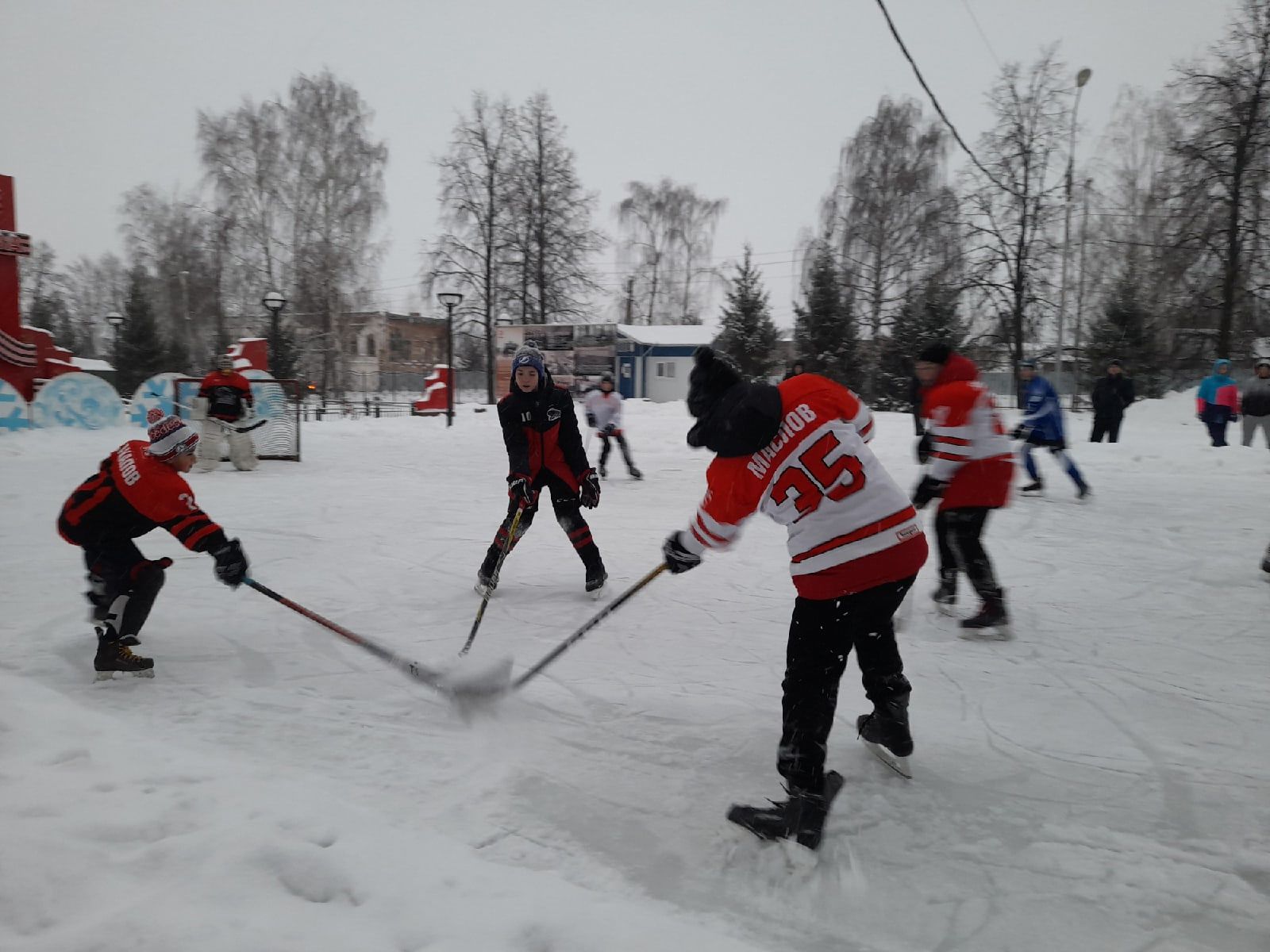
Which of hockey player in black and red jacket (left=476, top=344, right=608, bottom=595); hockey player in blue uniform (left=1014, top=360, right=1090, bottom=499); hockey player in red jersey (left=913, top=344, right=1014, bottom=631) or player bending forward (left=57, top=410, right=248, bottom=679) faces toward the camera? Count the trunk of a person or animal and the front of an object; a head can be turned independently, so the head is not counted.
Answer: hockey player in black and red jacket (left=476, top=344, right=608, bottom=595)

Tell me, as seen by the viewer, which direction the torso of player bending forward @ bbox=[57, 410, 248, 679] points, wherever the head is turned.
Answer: to the viewer's right

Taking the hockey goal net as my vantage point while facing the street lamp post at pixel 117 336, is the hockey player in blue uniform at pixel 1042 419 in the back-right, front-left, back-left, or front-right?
back-right

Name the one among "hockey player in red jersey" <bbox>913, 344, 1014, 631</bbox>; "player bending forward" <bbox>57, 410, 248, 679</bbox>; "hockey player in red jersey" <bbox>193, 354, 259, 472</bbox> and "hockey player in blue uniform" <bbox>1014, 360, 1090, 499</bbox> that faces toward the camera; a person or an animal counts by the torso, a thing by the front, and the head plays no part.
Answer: "hockey player in red jersey" <bbox>193, 354, 259, 472</bbox>

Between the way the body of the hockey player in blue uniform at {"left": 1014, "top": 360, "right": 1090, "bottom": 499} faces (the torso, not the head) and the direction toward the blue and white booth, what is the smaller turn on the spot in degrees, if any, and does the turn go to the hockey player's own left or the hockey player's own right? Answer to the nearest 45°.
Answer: approximately 45° to the hockey player's own right

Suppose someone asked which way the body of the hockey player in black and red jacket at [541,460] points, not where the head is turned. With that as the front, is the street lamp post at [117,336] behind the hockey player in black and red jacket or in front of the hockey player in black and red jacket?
behind

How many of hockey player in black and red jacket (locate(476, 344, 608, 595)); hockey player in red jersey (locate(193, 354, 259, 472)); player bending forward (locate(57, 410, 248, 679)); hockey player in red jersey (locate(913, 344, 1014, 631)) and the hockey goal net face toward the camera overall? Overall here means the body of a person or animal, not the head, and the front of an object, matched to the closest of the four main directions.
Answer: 3

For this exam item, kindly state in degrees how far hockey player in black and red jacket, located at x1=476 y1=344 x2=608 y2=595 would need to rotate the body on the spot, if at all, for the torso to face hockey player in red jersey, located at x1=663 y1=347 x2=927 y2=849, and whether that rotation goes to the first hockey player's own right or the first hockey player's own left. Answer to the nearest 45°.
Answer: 0° — they already face them

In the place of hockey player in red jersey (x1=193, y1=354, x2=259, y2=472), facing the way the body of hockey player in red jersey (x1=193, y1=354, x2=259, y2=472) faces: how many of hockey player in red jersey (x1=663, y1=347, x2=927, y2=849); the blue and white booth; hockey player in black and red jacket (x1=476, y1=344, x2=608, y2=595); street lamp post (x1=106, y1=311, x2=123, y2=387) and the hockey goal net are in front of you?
2

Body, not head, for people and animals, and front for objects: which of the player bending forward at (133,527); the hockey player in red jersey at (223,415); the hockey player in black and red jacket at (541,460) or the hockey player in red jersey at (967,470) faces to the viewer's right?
the player bending forward
